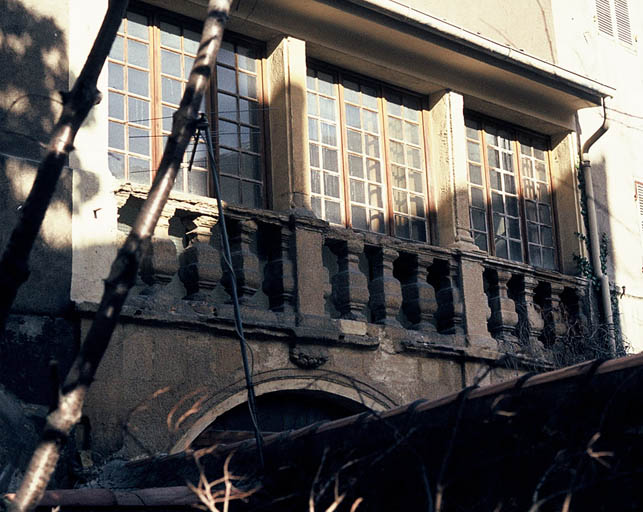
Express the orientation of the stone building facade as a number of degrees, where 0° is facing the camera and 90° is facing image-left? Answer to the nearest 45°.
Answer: approximately 315°
